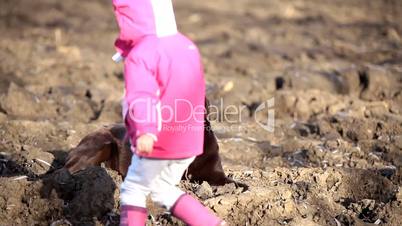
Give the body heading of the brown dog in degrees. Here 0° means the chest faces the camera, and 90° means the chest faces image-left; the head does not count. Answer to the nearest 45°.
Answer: approximately 90°

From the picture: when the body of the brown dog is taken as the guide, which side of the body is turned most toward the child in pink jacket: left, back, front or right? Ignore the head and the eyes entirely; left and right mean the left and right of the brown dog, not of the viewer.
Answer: left
